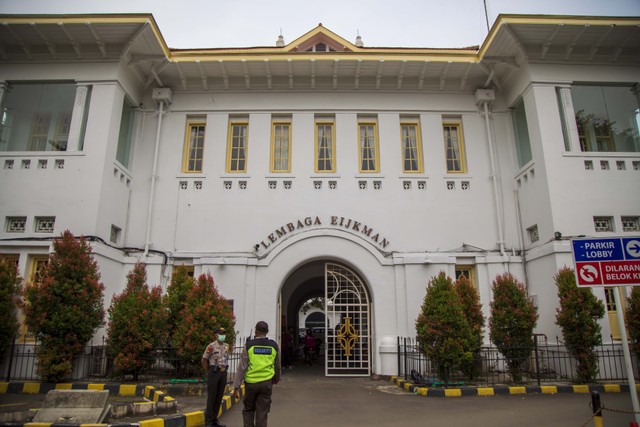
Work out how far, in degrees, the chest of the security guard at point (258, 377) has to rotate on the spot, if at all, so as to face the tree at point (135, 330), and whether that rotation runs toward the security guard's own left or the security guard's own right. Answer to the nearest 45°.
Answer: approximately 45° to the security guard's own left

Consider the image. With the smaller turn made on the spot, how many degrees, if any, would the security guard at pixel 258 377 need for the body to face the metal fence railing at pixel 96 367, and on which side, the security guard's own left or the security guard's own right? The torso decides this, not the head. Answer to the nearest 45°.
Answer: approximately 45° to the security guard's own left

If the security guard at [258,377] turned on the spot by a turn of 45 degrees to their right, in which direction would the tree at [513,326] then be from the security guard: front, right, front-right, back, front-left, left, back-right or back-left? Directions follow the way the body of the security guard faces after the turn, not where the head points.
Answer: front

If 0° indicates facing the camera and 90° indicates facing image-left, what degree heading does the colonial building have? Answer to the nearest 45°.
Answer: approximately 0°

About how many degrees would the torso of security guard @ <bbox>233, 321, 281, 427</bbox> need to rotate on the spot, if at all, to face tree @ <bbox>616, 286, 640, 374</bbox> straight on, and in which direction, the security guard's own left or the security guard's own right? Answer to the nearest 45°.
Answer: approximately 45° to the security guard's own right

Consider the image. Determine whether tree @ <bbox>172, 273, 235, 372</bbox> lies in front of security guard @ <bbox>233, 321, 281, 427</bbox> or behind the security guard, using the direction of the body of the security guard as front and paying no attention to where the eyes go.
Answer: in front

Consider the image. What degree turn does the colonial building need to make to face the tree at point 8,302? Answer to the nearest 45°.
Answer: approximately 90° to its right

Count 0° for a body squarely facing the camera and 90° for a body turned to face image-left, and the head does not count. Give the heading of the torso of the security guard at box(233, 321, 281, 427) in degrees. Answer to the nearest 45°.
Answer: approximately 180°

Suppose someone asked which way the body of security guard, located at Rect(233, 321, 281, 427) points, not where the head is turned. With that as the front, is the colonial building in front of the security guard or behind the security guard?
in front

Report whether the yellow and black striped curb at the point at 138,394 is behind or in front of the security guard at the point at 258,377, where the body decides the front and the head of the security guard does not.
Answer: in front

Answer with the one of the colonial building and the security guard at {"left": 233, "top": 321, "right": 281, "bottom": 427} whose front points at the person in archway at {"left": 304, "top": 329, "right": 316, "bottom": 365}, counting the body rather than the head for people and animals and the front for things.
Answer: the security guard

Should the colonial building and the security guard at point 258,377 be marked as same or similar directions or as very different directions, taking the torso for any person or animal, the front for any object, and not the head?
very different directions
